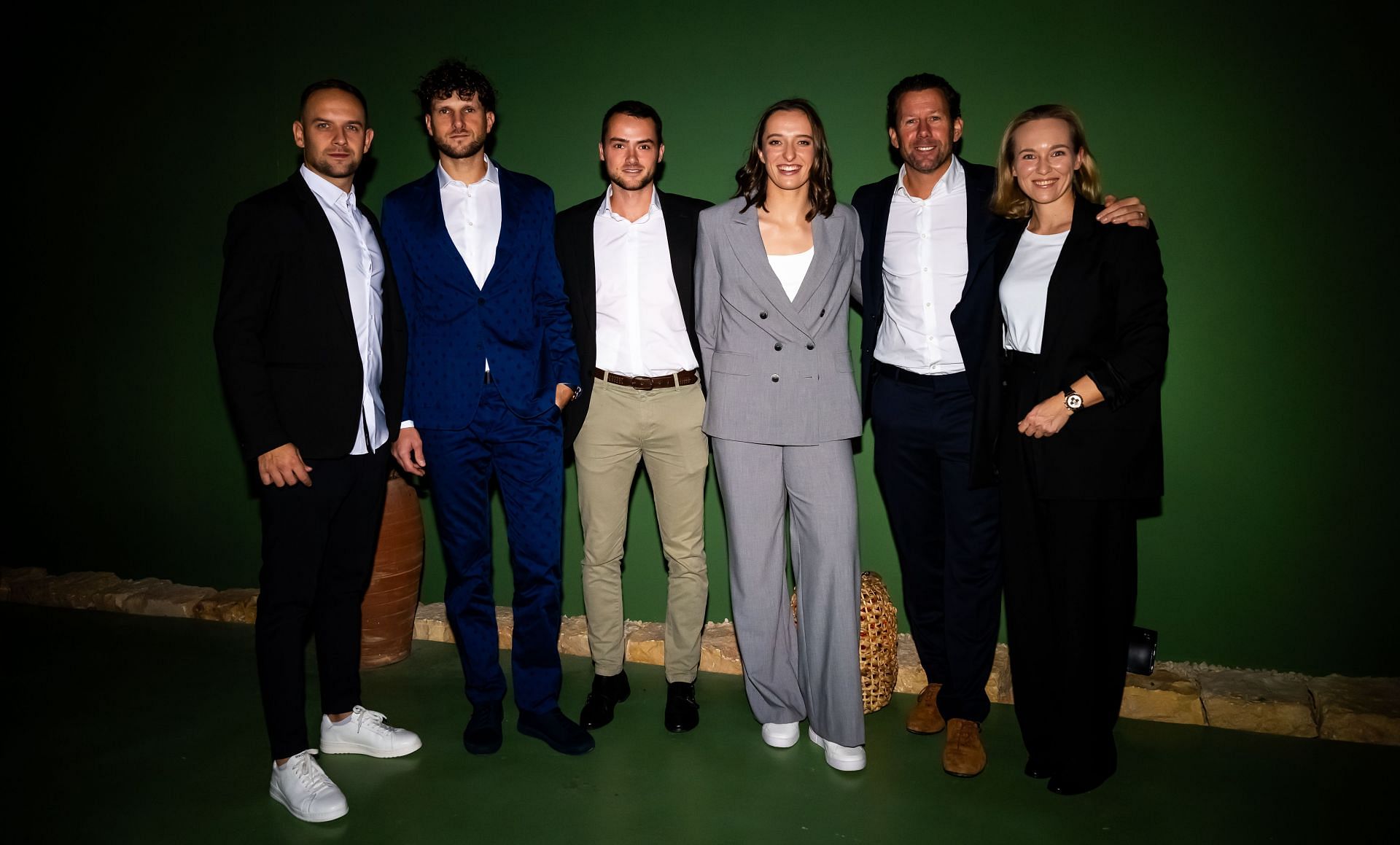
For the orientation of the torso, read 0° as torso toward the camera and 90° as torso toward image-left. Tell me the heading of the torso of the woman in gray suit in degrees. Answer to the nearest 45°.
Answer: approximately 0°

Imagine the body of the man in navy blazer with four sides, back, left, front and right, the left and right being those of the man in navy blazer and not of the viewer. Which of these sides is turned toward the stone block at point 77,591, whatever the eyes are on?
right

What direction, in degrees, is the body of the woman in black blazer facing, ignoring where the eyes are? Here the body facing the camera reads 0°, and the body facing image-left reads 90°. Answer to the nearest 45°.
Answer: approximately 45°

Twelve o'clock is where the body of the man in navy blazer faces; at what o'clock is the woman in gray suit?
The woman in gray suit is roughly at 2 o'clock from the man in navy blazer.

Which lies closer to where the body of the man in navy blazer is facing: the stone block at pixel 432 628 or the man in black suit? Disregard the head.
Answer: the man in black suit

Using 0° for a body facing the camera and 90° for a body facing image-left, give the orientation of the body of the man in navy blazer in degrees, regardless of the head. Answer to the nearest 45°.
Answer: approximately 0°
